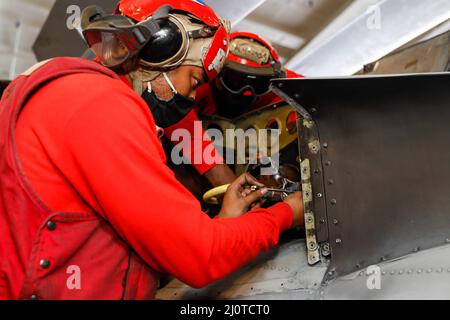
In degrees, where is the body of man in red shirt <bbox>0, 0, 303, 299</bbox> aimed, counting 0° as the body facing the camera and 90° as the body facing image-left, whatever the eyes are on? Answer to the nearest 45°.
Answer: approximately 270°

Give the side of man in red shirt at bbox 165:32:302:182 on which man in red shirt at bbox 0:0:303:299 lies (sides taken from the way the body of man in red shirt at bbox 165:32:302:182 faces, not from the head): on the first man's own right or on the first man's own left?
on the first man's own right

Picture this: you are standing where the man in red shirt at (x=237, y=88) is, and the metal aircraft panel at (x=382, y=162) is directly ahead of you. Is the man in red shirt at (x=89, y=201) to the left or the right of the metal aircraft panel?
right

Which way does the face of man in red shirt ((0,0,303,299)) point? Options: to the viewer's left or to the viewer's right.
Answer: to the viewer's right

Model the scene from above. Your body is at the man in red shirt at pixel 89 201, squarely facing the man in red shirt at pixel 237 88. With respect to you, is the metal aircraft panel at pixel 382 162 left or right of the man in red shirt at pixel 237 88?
right

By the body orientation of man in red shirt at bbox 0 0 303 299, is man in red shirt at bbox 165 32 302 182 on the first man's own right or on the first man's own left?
on the first man's own left

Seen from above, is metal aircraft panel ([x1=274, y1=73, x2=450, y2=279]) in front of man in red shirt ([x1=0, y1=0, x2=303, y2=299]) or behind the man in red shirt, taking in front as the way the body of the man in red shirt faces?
in front

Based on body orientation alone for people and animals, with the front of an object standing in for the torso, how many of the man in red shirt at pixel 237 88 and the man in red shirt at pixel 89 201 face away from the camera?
0
